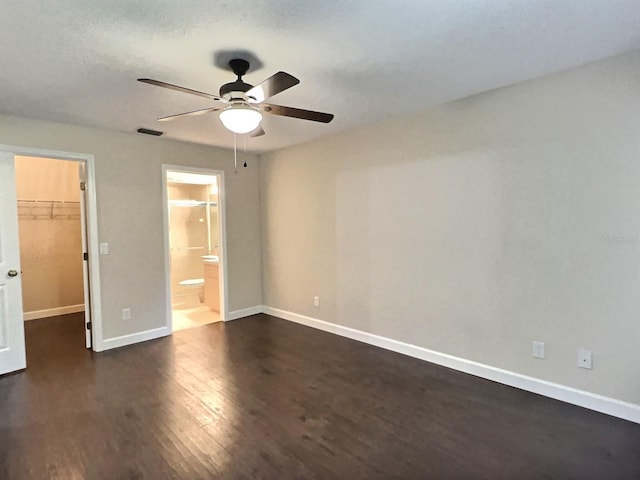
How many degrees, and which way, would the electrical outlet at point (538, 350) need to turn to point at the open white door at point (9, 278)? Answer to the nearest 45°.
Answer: approximately 45° to its right

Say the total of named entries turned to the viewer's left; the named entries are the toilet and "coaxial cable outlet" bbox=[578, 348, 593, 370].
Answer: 1
